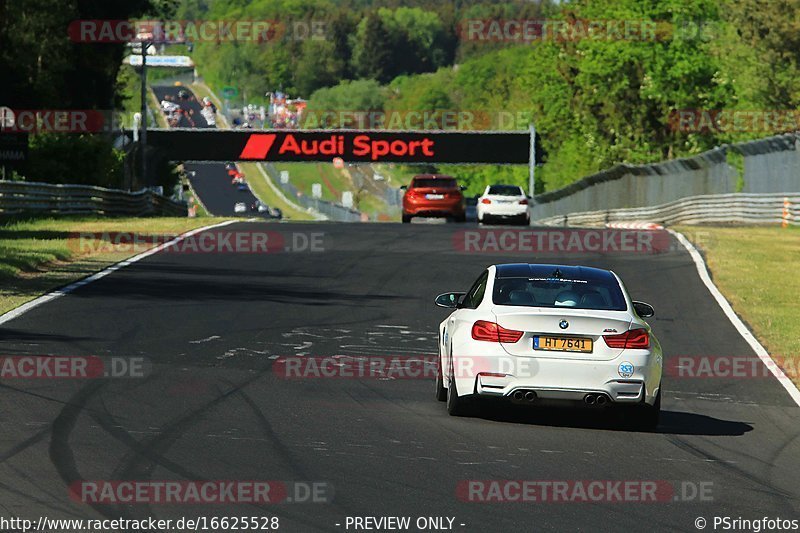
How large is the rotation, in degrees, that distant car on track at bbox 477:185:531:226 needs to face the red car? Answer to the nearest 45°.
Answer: approximately 90° to its left

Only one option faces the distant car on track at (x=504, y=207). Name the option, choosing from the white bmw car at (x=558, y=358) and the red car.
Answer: the white bmw car

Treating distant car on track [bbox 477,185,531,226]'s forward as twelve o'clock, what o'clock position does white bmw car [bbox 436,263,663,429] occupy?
The white bmw car is roughly at 6 o'clock from the distant car on track.

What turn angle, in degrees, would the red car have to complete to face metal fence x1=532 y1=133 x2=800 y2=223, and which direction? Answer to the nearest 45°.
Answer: approximately 90° to its right

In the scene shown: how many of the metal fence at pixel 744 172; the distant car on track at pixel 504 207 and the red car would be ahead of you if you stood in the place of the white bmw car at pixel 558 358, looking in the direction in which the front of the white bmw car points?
3

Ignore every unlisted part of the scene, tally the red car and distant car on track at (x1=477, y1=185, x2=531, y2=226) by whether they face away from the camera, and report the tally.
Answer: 2

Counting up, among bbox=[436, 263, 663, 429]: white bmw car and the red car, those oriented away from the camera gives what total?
2

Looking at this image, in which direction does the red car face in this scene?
away from the camera

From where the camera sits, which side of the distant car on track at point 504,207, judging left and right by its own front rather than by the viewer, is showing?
back

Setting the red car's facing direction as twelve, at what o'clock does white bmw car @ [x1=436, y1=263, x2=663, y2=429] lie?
The white bmw car is roughly at 6 o'clock from the red car.

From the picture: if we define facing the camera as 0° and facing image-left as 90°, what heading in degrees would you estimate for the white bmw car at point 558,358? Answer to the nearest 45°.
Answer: approximately 180°

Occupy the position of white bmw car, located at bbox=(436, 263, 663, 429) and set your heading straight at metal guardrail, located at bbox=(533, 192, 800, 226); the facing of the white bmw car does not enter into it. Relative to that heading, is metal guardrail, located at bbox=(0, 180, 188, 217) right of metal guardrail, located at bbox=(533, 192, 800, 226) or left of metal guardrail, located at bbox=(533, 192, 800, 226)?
left

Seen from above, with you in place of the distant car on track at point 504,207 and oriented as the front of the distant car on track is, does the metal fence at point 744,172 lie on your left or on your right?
on your right
